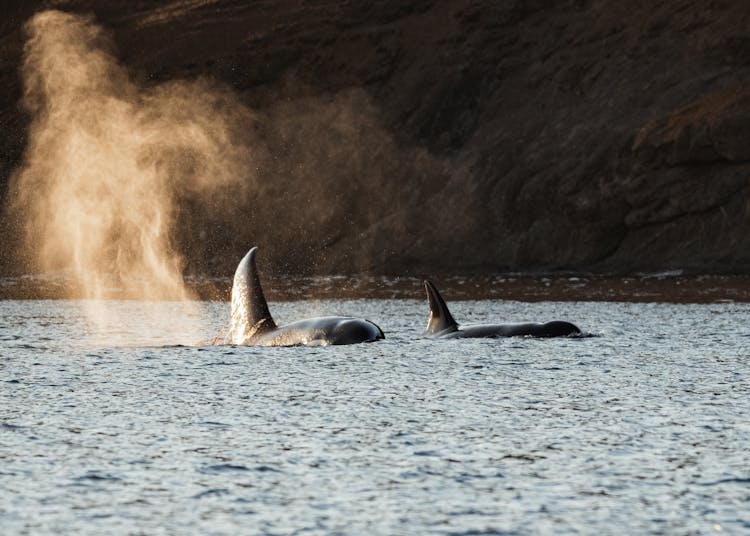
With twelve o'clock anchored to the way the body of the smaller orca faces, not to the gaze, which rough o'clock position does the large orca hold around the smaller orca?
The large orca is roughly at 5 o'clock from the smaller orca.

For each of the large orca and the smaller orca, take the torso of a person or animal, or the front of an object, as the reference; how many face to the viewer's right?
2

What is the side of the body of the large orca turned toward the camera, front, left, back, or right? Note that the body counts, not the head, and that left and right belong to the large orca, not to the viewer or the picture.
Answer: right

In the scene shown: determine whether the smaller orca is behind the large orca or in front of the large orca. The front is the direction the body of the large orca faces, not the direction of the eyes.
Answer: in front

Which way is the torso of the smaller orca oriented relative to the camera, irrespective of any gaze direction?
to the viewer's right
